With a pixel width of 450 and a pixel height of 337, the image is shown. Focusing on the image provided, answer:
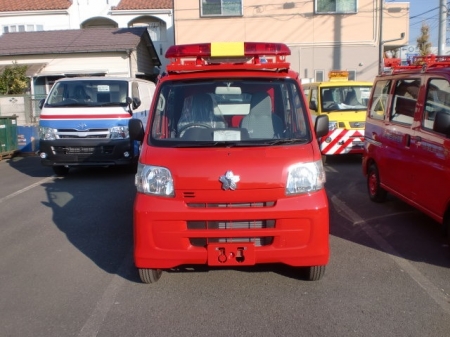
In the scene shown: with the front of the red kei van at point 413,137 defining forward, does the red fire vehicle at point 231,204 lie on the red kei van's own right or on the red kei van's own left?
on the red kei van's own right

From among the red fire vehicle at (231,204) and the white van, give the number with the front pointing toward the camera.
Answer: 2

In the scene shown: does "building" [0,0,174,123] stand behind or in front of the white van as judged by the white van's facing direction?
behind

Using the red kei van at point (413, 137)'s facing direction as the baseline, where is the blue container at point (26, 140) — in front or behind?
behind

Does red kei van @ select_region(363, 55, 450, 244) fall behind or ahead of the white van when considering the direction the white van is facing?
ahead

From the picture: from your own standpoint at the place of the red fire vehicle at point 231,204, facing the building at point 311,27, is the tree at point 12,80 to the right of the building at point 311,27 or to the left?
left

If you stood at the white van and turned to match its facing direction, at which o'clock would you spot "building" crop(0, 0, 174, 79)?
The building is roughly at 6 o'clock from the white van.

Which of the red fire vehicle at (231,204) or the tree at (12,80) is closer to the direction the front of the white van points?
the red fire vehicle

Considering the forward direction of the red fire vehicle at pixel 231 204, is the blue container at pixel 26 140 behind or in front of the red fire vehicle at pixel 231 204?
behind

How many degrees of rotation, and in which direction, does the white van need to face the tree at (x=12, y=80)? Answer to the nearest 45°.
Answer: approximately 180°

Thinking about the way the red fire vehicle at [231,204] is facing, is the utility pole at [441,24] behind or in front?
behind

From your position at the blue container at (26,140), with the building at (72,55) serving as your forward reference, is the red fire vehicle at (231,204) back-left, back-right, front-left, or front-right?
back-right
